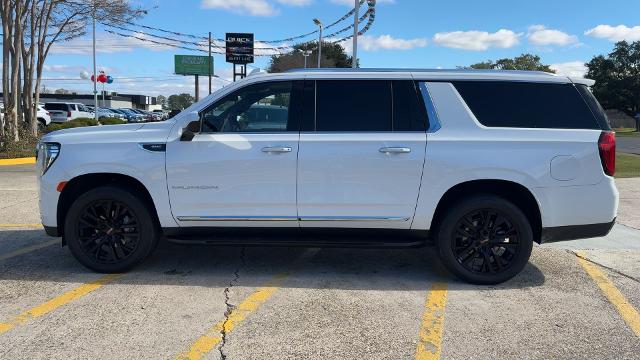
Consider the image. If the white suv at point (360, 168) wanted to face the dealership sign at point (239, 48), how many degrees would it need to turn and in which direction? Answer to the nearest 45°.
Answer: approximately 90° to its right

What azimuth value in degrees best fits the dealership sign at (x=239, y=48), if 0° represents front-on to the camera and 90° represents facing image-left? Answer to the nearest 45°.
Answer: approximately 0°

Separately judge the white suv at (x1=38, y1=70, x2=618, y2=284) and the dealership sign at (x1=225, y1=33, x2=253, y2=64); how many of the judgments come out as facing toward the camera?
1

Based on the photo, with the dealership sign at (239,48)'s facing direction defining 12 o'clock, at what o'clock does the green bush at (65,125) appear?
The green bush is roughly at 1 o'clock from the dealership sign.

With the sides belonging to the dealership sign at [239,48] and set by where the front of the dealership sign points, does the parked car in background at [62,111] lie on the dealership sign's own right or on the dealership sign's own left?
on the dealership sign's own right

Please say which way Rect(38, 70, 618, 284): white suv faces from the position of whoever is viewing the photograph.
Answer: facing to the left of the viewer

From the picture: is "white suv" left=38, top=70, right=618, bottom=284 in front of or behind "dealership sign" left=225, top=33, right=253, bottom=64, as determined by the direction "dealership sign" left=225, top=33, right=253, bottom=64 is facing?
in front

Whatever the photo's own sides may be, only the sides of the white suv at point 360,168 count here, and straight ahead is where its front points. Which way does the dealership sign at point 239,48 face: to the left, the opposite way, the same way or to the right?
to the left
